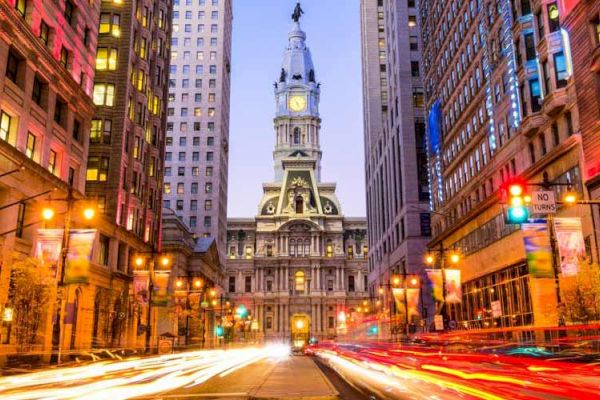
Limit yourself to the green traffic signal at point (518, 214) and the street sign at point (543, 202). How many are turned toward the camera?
2

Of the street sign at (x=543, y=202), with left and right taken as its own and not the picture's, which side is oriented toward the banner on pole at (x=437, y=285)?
back

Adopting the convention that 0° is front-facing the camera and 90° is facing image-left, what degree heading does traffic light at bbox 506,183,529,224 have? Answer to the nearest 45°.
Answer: approximately 0°

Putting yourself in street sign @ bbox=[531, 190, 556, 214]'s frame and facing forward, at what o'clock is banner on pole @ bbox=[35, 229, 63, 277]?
The banner on pole is roughly at 3 o'clock from the street sign.

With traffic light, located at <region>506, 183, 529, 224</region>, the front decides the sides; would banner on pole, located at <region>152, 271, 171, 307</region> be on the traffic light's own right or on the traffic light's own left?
on the traffic light's own right

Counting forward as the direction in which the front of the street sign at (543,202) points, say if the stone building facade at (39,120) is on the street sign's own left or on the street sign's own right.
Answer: on the street sign's own right
